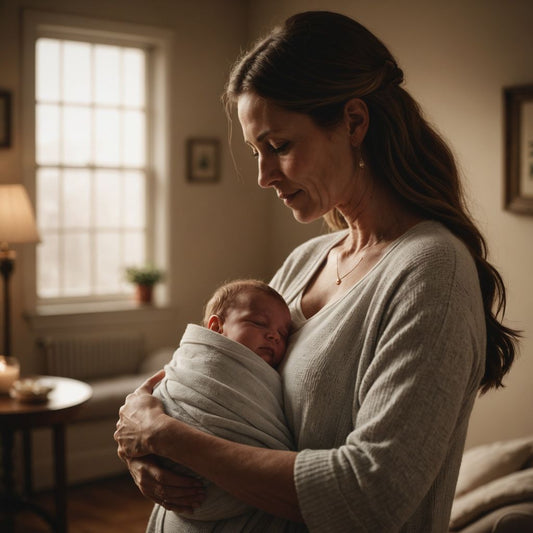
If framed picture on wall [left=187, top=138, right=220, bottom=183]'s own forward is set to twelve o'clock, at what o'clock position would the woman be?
The woman is roughly at 12 o'clock from the framed picture on wall.

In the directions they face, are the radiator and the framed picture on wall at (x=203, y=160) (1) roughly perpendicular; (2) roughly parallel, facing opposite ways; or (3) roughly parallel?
roughly parallel

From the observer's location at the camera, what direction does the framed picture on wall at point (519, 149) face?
facing the viewer and to the left of the viewer

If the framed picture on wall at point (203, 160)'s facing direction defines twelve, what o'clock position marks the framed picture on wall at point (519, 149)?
the framed picture on wall at point (519, 149) is roughly at 11 o'clock from the framed picture on wall at point (203, 160).

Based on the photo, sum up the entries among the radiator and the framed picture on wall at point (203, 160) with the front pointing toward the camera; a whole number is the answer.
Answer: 2

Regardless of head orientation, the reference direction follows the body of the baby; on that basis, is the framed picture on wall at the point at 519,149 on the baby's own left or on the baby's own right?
on the baby's own left

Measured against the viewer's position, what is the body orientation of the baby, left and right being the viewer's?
facing the viewer and to the right of the viewer

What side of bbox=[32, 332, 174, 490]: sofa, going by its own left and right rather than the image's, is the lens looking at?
front

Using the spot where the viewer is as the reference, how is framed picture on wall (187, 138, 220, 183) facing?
facing the viewer

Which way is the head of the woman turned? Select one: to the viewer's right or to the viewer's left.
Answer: to the viewer's left
